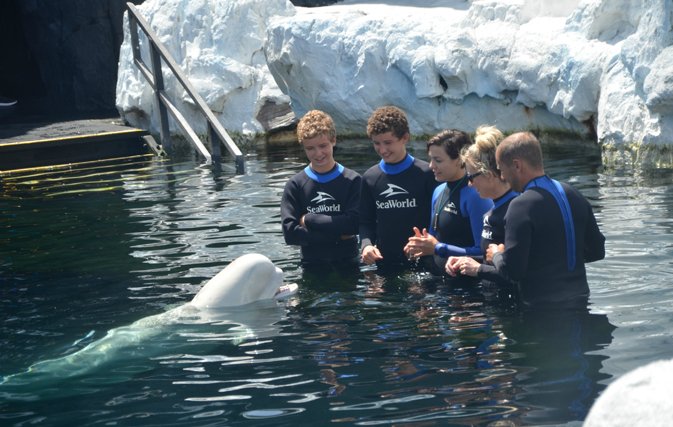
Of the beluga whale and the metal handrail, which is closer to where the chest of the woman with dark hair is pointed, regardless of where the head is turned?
the beluga whale

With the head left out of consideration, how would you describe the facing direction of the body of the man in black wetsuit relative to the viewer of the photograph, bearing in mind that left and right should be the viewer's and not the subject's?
facing away from the viewer and to the left of the viewer

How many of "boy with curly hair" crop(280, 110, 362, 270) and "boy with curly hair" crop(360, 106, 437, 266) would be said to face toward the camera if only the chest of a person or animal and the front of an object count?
2

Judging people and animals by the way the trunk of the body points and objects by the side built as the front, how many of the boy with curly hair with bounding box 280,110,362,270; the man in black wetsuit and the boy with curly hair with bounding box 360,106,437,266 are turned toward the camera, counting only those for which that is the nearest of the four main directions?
2

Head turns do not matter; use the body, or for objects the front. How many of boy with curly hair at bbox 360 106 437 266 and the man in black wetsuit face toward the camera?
1

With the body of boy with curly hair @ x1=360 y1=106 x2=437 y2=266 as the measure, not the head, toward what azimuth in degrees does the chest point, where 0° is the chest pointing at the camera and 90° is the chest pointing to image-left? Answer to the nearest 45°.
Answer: approximately 0°

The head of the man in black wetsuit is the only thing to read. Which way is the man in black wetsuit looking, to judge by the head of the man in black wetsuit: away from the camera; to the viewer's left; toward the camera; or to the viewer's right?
to the viewer's left

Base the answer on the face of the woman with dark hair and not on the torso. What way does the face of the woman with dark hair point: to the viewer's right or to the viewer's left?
to the viewer's left
